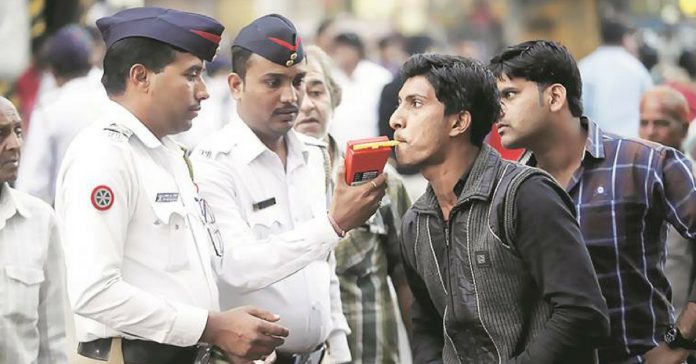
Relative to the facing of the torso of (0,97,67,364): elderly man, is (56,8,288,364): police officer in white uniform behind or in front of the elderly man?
in front

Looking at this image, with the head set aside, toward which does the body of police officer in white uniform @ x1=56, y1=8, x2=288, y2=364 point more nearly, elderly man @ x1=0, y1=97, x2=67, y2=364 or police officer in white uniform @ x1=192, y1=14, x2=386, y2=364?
the police officer in white uniform

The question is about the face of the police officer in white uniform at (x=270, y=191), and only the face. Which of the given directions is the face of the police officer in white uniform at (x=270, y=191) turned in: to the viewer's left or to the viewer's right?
to the viewer's right

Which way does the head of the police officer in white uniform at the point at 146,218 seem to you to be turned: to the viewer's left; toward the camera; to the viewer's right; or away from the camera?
to the viewer's right

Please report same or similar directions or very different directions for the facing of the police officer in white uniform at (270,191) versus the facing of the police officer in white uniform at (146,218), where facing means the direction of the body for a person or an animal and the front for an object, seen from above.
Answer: same or similar directions

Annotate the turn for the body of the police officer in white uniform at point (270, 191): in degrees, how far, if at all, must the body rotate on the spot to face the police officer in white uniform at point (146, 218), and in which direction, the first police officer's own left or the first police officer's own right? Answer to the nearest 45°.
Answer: approximately 90° to the first police officer's own right

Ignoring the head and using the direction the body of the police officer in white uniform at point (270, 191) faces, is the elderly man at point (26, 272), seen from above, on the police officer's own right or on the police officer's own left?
on the police officer's own right

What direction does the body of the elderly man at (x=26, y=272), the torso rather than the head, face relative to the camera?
toward the camera

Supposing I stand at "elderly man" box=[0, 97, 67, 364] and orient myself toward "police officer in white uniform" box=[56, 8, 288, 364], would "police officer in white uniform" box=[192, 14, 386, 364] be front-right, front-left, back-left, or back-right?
front-left

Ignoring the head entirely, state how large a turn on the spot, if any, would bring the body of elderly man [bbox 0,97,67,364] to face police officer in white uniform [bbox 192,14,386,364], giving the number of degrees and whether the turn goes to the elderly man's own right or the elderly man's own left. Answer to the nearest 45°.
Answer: approximately 90° to the elderly man's own left
